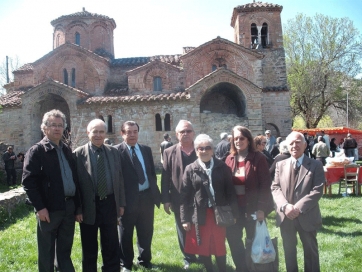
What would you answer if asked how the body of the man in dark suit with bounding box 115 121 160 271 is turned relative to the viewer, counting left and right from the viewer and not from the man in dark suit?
facing the viewer

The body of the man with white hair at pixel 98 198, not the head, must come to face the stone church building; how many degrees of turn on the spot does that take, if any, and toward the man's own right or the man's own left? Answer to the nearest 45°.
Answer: approximately 180°

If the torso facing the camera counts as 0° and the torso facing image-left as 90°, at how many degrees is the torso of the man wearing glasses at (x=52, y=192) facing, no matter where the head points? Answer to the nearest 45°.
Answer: approximately 315°

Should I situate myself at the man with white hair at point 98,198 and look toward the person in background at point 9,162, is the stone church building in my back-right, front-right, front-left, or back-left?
front-right

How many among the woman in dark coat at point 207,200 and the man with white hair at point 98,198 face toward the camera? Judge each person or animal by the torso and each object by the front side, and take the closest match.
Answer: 2

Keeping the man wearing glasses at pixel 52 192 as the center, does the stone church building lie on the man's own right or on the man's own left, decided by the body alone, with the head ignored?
on the man's own left

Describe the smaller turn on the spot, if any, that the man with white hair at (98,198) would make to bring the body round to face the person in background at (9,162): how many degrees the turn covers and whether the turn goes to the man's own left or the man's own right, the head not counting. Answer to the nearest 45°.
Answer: approximately 180°

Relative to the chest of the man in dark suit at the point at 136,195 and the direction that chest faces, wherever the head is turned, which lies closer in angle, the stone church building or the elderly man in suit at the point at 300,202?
the elderly man in suit

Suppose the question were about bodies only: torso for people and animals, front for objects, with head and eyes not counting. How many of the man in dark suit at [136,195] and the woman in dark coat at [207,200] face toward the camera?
2

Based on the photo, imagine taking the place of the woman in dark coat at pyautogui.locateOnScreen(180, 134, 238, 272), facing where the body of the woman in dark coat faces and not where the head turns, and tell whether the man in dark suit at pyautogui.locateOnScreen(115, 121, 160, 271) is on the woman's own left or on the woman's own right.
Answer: on the woman's own right

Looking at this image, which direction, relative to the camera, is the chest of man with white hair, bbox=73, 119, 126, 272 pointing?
toward the camera

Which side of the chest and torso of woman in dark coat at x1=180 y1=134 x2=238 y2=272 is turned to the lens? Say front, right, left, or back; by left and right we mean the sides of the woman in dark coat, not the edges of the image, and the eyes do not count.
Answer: front

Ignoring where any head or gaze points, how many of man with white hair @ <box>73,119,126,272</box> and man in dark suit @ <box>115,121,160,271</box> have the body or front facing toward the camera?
2

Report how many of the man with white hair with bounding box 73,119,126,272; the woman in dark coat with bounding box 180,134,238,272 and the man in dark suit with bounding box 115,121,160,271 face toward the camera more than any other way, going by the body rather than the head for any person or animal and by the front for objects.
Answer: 3

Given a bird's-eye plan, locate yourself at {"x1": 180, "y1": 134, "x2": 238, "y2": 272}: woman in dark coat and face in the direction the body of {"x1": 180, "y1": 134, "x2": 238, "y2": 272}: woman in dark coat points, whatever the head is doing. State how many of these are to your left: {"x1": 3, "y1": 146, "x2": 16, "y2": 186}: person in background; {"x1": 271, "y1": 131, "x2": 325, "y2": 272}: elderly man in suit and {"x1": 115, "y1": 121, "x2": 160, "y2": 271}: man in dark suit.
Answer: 1
